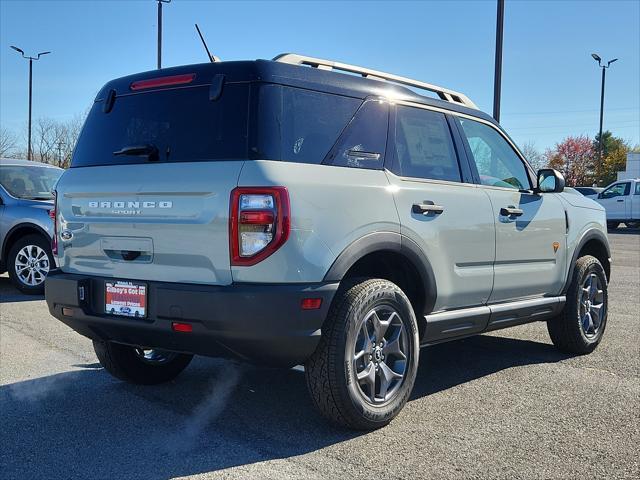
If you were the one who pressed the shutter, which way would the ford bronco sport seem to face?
facing away from the viewer and to the right of the viewer

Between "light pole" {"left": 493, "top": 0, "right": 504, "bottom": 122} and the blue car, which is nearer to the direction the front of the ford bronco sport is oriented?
the light pole

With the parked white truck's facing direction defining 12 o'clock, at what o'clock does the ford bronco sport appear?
The ford bronco sport is roughly at 9 o'clock from the parked white truck.

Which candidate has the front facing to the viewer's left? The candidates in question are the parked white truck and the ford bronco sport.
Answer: the parked white truck

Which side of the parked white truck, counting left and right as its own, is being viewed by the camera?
left

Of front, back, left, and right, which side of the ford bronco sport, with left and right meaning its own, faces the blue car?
left

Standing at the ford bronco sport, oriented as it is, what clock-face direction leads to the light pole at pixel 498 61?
The light pole is roughly at 11 o'clock from the ford bronco sport.

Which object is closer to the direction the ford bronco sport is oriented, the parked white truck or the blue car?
the parked white truck

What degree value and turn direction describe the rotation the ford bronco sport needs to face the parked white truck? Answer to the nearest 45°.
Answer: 0° — it already faces it

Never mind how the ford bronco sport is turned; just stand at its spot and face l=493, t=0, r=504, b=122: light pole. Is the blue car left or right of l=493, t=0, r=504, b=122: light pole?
left

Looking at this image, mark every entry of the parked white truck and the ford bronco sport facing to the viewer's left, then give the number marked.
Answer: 1
